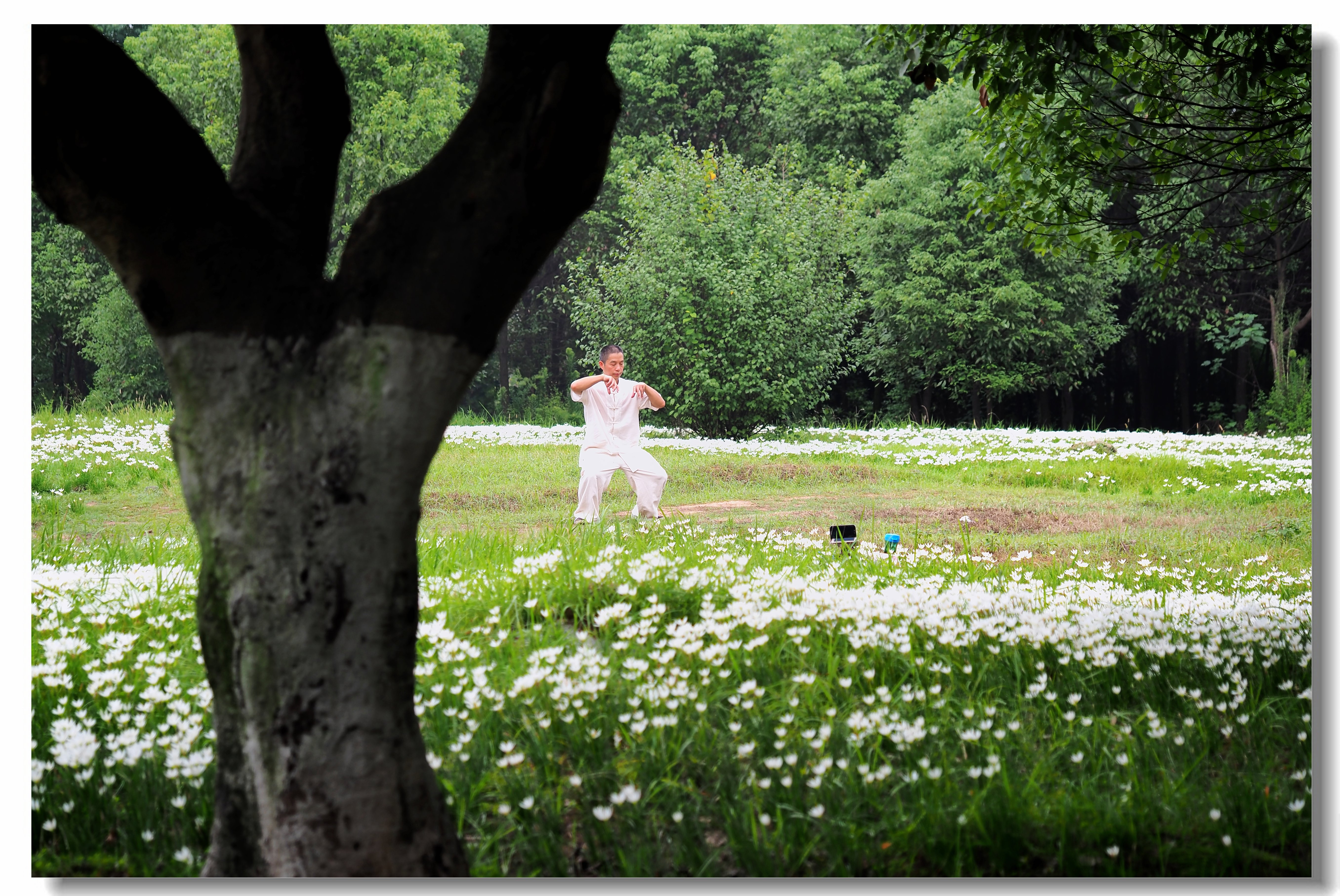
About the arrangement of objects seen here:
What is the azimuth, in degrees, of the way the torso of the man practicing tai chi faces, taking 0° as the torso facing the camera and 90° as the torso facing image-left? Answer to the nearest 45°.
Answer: approximately 0°

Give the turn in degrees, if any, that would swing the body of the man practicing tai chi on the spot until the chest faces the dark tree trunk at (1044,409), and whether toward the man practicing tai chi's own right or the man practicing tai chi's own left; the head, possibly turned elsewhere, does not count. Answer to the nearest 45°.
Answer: approximately 135° to the man practicing tai chi's own left

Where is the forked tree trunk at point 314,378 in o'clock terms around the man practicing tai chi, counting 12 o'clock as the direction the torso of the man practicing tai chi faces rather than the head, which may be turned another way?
The forked tree trunk is roughly at 12 o'clock from the man practicing tai chi.

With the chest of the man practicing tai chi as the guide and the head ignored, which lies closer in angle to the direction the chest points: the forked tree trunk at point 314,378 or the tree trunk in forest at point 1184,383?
the forked tree trunk

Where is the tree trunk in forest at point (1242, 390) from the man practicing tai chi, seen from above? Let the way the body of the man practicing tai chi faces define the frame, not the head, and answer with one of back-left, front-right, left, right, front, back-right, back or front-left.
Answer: back-left

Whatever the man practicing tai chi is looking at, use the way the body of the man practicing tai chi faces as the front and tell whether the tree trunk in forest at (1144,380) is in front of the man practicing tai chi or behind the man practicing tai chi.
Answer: behind
